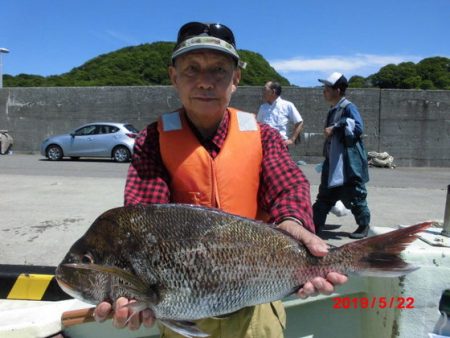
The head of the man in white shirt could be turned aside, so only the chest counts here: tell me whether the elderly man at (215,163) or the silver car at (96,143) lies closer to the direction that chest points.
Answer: the elderly man

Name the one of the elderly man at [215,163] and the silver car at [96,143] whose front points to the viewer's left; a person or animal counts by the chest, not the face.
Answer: the silver car

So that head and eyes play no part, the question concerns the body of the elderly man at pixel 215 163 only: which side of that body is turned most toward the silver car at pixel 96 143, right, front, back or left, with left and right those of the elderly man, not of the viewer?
back

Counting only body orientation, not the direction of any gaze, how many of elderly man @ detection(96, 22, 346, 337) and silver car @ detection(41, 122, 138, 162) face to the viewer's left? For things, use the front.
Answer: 1

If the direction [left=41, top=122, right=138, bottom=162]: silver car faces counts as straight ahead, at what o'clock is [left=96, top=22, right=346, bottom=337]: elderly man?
The elderly man is roughly at 9 o'clock from the silver car.

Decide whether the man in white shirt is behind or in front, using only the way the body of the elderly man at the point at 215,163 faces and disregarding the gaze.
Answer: behind

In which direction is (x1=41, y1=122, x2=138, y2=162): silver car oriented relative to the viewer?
to the viewer's left

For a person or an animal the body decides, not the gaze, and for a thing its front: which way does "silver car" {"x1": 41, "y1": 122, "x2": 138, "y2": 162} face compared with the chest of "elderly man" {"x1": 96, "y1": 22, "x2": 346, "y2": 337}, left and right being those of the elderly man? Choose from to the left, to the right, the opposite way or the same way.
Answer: to the right

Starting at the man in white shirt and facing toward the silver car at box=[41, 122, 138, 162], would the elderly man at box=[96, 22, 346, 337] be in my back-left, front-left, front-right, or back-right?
back-left

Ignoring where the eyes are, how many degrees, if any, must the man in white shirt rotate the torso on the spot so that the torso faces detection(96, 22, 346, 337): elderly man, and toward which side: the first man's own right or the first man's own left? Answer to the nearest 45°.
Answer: approximately 45° to the first man's own left

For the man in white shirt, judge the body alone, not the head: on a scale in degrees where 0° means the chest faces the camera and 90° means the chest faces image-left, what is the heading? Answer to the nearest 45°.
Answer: approximately 45°
